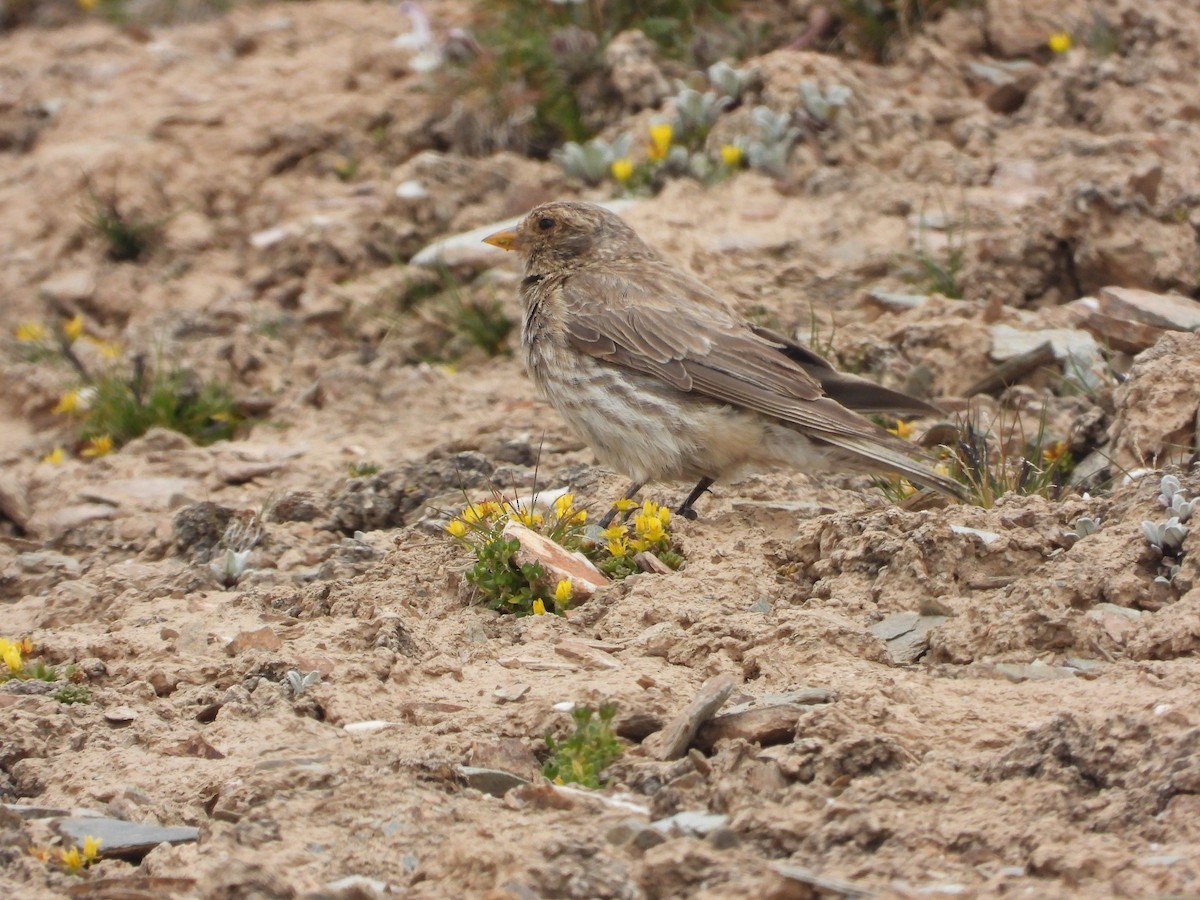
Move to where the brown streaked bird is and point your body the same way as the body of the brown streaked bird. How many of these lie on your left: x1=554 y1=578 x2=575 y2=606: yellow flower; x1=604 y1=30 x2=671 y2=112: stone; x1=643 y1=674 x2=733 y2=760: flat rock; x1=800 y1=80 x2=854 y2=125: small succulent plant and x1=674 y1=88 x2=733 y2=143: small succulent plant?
2

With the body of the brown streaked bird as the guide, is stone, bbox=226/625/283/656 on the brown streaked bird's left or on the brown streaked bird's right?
on the brown streaked bird's left

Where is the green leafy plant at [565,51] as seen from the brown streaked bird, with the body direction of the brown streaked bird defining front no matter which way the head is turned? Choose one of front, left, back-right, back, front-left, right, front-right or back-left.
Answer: right

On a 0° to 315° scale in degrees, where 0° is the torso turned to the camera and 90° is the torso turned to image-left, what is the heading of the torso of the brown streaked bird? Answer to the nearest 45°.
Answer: approximately 90°

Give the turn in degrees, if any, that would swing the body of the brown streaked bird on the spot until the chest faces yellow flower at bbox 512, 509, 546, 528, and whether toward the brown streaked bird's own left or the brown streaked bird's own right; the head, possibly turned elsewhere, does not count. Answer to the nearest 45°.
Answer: approximately 45° to the brown streaked bird's own left

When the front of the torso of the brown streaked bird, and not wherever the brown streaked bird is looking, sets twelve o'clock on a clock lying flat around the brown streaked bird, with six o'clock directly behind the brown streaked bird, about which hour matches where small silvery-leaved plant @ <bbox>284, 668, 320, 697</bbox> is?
The small silvery-leaved plant is roughly at 10 o'clock from the brown streaked bird.

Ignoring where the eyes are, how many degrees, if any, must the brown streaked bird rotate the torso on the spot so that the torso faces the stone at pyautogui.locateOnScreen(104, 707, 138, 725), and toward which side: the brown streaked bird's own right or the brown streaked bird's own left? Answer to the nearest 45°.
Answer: approximately 45° to the brown streaked bird's own left

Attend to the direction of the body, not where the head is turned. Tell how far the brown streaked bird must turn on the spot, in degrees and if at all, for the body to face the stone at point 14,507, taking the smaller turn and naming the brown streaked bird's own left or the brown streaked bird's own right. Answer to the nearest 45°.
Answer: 0° — it already faces it

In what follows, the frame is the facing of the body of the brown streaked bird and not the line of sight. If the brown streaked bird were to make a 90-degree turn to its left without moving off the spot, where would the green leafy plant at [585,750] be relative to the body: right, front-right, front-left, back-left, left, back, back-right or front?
front

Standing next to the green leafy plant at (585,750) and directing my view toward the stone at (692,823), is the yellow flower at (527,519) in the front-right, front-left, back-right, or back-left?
back-left

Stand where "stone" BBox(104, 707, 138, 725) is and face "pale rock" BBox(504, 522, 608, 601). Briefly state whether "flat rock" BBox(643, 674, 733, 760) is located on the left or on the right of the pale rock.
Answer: right

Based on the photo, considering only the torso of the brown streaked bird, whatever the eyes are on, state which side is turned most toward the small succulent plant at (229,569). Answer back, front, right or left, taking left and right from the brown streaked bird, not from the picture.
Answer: front

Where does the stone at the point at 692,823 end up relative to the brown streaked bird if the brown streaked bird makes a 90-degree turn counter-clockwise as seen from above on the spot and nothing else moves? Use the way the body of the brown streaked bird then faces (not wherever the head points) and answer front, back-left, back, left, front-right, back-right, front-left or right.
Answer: front
